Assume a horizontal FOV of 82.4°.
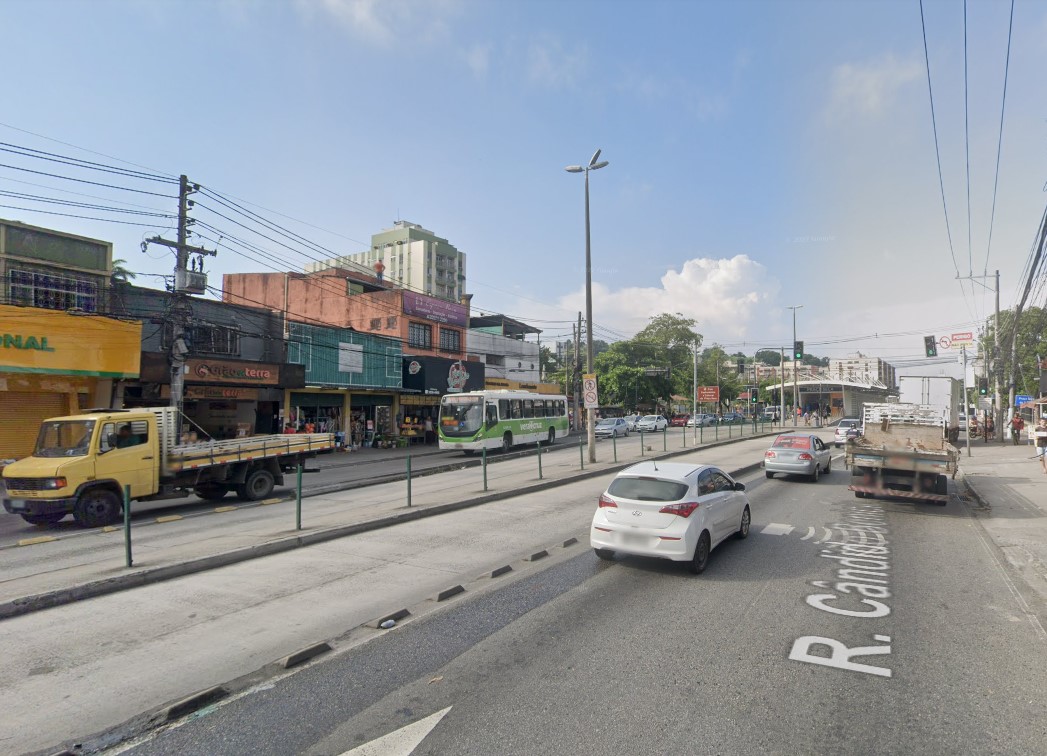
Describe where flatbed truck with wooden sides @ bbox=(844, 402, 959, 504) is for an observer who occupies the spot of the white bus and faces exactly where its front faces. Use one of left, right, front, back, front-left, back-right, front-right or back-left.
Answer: left

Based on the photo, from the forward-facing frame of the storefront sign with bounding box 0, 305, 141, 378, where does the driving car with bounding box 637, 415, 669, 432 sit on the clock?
The driving car is roughly at 10 o'clock from the storefront sign.

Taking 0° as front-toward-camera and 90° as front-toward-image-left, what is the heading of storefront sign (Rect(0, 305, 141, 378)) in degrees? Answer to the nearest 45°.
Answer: approximately 315°

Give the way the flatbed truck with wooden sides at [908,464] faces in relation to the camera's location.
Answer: facing away from the viewer

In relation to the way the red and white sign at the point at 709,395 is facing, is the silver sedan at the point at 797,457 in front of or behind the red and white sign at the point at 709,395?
in front

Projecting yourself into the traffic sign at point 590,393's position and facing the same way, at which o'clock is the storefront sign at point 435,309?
The storefront sign is roughly at 5 o'clock from the traffic sign.

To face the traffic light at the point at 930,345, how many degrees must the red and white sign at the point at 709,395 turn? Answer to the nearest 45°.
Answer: approximately 90° to its left

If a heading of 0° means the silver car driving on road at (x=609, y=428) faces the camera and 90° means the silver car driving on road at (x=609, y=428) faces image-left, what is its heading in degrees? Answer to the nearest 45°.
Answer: approximately 45°

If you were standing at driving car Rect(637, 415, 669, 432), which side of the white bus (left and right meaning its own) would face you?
back

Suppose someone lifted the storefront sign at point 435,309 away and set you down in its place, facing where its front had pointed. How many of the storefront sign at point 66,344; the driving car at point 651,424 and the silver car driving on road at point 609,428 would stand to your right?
1

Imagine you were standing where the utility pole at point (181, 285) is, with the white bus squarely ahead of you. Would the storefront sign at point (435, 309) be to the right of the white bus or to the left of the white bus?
left

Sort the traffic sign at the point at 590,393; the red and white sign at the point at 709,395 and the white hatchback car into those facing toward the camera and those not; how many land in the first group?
2

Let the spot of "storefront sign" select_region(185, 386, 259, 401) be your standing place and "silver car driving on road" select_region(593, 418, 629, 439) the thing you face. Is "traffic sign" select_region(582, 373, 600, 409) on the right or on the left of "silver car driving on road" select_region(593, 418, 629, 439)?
right

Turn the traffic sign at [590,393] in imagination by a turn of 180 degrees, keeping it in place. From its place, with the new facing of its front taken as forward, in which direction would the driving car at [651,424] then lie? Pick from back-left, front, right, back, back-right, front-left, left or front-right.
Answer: front

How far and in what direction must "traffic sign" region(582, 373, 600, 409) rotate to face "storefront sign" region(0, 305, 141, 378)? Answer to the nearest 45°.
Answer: approximately 90° to its right

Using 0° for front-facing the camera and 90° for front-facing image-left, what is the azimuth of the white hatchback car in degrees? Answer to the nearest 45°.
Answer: approximately 225°

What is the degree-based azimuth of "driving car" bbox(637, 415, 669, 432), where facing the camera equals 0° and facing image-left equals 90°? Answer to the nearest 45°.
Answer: approximately 45°
